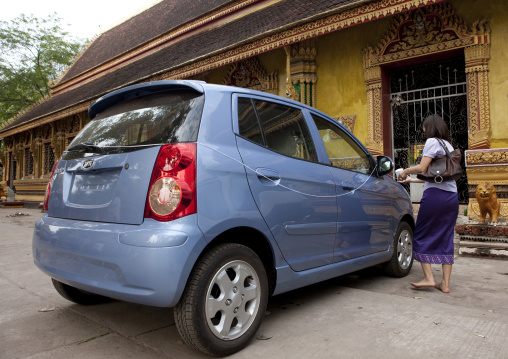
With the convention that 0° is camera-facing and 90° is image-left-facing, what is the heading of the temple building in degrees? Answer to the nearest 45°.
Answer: approximately 45°

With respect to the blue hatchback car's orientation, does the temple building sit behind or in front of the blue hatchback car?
in front

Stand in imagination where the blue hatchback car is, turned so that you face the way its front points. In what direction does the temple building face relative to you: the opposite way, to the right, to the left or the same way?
the opposite way

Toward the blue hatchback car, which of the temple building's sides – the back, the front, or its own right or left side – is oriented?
front

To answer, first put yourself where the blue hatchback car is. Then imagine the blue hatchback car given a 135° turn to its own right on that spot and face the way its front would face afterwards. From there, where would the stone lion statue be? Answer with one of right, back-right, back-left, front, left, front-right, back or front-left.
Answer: back-left

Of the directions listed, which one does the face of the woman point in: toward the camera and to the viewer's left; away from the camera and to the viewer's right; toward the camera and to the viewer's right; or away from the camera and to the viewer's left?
away from the camera and to the viewer's left

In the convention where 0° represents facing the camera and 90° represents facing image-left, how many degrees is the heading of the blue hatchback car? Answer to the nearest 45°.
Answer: approximately 225°

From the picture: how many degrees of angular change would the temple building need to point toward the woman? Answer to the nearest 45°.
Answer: approximately 45° to its left

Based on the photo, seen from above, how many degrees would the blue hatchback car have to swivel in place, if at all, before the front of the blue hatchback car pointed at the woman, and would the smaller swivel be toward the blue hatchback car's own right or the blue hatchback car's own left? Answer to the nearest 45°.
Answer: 0° — it already faces them
